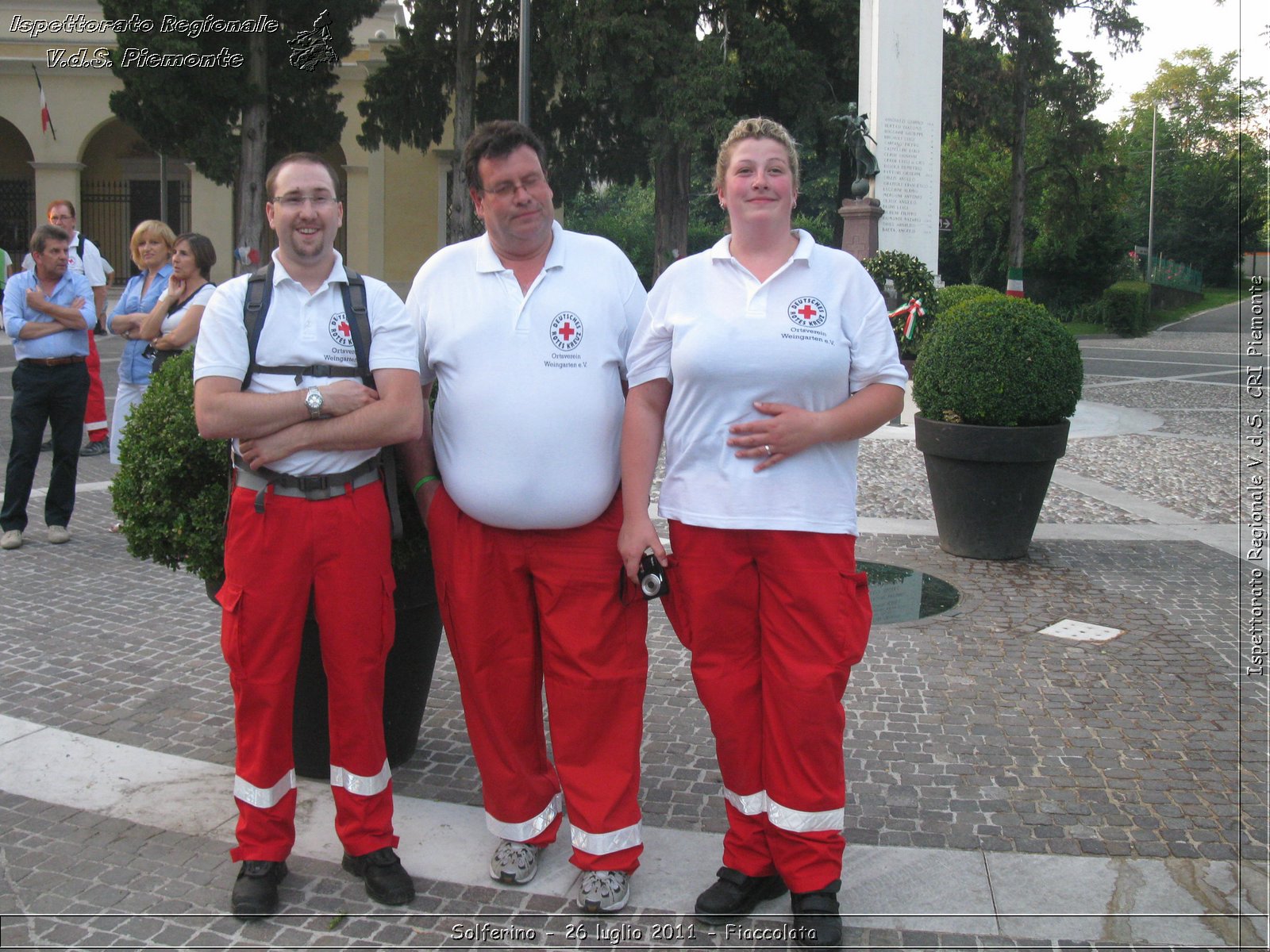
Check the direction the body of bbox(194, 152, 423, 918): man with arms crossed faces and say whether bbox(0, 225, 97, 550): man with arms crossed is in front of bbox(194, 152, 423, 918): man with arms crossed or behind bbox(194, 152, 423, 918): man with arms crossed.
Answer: behind

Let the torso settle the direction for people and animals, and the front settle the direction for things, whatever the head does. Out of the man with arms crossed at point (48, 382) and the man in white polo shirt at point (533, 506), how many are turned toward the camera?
2

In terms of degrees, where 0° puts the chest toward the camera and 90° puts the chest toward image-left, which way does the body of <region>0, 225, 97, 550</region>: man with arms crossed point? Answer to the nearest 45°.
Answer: approximately 0°

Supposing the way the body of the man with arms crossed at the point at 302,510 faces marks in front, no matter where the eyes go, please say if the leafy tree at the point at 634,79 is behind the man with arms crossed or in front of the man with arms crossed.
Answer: behind

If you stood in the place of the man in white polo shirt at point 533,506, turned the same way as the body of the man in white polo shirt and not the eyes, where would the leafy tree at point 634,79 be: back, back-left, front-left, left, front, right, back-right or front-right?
back

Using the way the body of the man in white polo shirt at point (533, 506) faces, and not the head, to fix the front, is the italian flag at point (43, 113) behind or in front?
behind
